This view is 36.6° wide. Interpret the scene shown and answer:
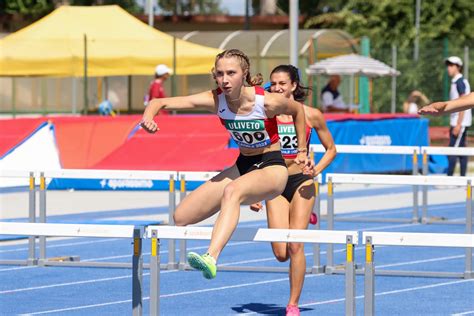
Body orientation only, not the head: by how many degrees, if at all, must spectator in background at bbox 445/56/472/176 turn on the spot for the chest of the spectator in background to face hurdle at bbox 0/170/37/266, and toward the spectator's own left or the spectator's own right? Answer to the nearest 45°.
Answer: approximately 45° to the spectator's own left

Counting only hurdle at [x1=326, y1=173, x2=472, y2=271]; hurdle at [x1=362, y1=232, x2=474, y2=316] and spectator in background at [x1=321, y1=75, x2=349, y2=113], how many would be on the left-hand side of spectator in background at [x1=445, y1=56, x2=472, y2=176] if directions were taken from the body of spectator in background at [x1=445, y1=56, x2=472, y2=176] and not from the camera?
2

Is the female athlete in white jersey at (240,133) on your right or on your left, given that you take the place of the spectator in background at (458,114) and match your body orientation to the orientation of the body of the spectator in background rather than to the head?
on your left

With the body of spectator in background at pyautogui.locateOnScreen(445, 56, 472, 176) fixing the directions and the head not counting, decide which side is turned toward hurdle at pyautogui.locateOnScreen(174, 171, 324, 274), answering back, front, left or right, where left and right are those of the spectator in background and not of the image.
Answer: left

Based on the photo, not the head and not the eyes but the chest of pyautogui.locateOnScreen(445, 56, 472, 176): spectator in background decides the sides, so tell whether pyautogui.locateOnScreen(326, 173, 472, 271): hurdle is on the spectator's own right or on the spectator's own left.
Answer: on the spectator's own left

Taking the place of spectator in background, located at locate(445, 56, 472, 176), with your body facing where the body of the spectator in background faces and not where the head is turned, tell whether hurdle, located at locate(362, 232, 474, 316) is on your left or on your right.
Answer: on your left
